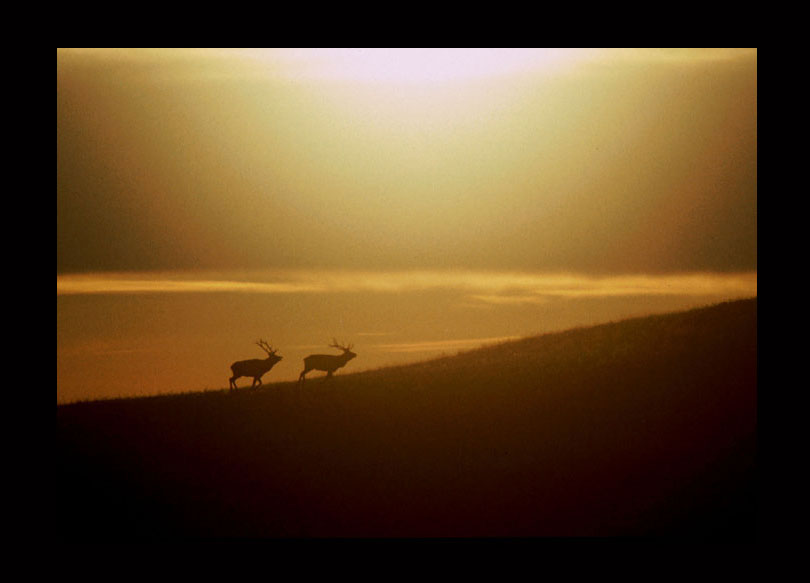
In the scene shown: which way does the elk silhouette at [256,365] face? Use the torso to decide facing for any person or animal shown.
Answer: to the viewer's right

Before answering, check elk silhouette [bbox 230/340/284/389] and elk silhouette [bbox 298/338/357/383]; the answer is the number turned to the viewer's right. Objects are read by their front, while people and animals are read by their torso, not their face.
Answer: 2

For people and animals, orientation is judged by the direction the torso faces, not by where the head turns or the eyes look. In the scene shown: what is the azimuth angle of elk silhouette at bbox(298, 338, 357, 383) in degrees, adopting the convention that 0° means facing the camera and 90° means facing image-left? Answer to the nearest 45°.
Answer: approximately 270°

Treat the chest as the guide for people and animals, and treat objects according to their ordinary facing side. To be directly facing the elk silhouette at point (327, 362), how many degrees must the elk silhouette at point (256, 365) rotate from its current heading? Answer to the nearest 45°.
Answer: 0° — it already faces it

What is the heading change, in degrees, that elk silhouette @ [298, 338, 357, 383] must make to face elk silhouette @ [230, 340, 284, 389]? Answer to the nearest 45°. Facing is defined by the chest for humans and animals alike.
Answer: approximately 180°
